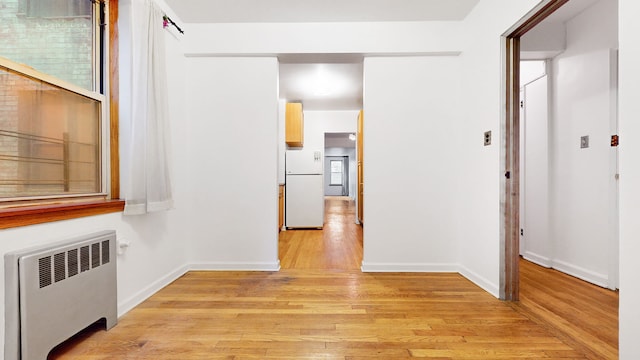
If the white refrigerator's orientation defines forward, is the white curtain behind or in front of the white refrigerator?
in front

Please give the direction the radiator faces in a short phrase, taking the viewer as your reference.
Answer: facing the viewer and to the right of the viewer

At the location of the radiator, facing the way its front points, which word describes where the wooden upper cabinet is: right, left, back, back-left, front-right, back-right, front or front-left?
left

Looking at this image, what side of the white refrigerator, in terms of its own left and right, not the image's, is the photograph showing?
front

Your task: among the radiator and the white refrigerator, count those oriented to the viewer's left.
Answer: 0

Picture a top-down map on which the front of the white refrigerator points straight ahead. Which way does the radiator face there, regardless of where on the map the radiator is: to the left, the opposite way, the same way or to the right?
to the left
